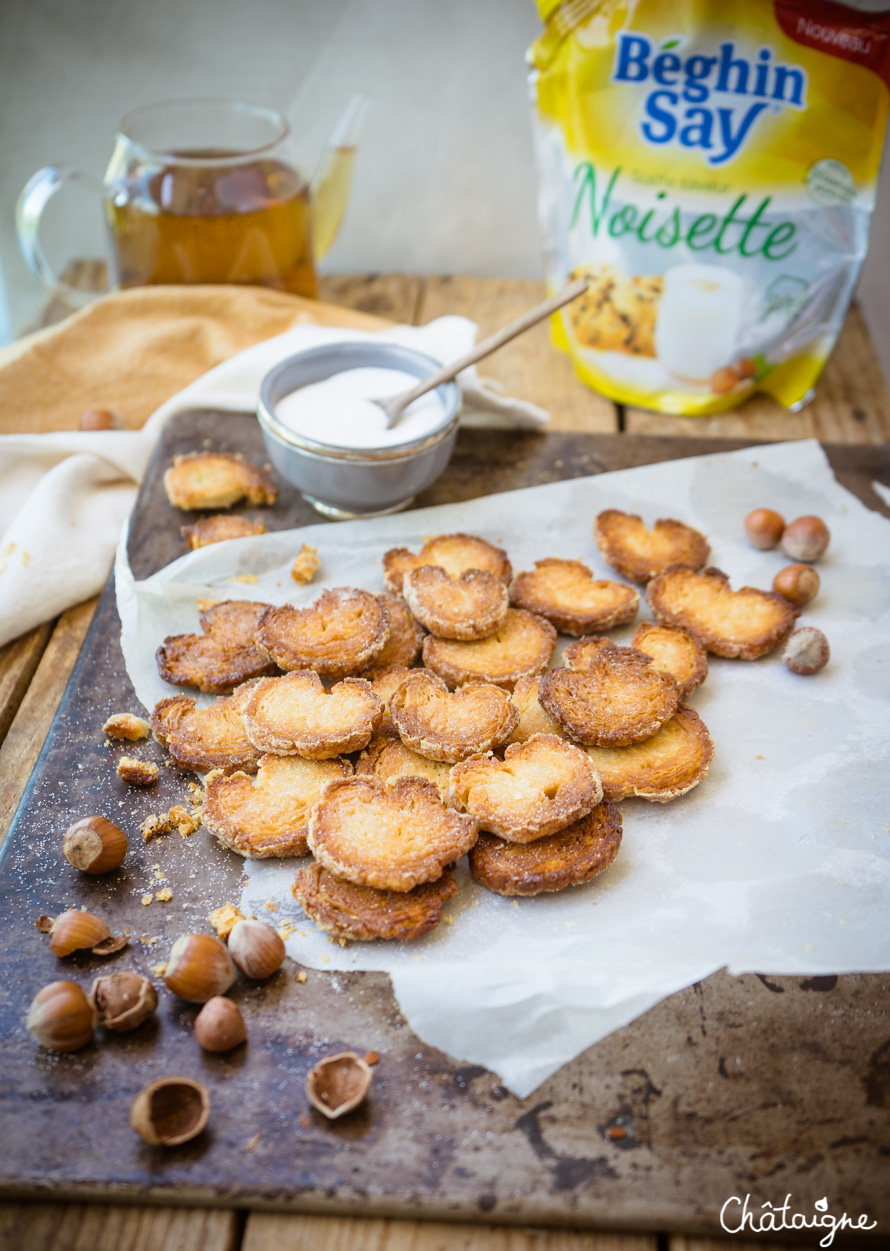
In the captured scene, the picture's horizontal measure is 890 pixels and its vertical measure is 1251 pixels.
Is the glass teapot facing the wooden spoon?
no

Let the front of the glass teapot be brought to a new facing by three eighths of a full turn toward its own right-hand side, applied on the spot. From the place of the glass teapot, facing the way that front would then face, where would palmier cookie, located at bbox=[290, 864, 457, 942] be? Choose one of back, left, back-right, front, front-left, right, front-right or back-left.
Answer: front-left

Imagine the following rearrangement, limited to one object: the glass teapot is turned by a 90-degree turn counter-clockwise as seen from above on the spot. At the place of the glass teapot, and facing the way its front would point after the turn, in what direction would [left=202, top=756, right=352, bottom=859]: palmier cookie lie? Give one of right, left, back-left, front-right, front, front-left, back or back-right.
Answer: back

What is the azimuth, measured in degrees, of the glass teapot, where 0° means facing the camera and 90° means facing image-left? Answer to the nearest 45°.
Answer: approximately 270°

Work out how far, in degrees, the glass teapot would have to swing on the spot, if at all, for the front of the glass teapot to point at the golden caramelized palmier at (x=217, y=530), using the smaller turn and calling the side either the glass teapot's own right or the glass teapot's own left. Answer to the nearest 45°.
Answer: approximately 90° to the glass teapot's own right

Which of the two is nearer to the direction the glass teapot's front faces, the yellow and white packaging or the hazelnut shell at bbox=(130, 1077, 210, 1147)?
the yellow and white packaging

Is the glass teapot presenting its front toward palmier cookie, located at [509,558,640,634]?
no

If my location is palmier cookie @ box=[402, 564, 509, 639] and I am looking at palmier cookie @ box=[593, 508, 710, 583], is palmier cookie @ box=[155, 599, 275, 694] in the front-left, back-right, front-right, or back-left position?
back-left

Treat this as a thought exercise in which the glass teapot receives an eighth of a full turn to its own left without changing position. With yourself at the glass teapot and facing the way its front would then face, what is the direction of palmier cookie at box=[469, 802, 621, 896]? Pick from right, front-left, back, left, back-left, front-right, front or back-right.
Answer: back-right

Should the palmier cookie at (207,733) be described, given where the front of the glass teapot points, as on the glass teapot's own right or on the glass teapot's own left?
on the glass teapot's own right

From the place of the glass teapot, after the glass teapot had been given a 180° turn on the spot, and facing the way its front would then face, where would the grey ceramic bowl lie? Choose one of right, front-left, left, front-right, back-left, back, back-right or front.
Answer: left

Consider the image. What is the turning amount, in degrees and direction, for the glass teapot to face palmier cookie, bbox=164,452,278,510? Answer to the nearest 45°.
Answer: approximately 90° to its right

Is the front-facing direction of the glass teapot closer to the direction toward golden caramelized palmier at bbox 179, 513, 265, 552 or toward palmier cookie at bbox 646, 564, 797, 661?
the palmier cookie

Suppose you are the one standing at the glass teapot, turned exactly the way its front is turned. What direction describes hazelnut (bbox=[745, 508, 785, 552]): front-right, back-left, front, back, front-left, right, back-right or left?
front-right

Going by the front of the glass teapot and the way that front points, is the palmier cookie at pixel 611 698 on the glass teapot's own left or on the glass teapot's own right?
on the glass teapot's own right

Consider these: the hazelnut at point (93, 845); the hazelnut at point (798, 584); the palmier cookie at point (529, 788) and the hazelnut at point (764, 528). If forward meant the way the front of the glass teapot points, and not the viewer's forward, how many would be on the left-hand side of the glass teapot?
0

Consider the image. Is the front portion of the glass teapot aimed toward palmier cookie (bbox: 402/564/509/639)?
no
